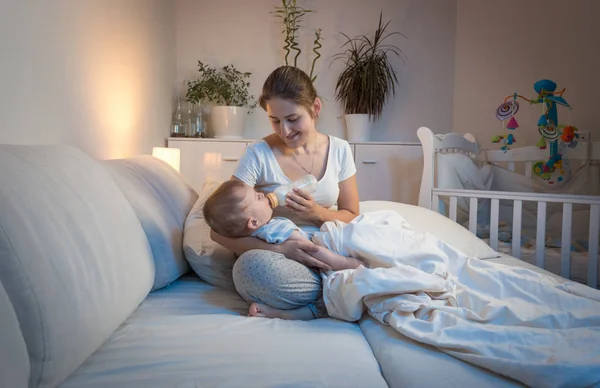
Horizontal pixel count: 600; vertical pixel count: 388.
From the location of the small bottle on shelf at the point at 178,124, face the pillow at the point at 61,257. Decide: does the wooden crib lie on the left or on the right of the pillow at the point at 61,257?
left

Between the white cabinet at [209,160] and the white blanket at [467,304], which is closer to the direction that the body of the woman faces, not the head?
the white blanket

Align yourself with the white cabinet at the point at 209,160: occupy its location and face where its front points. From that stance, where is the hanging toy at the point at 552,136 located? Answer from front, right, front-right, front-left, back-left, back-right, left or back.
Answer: front-left

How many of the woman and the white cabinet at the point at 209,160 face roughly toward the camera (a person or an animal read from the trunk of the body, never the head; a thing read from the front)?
2

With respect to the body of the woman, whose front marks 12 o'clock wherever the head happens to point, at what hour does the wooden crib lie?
The wooden crib is roughly at 8 o'clock from the woman.

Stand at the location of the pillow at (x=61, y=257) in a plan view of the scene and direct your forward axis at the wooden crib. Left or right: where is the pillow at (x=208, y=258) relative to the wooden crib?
left

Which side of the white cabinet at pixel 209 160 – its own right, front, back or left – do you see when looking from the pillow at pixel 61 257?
front

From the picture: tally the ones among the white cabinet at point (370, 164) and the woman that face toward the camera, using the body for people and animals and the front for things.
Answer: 2

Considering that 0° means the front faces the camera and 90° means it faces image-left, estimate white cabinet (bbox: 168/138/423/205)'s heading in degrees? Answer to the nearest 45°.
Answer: approximately 0°
